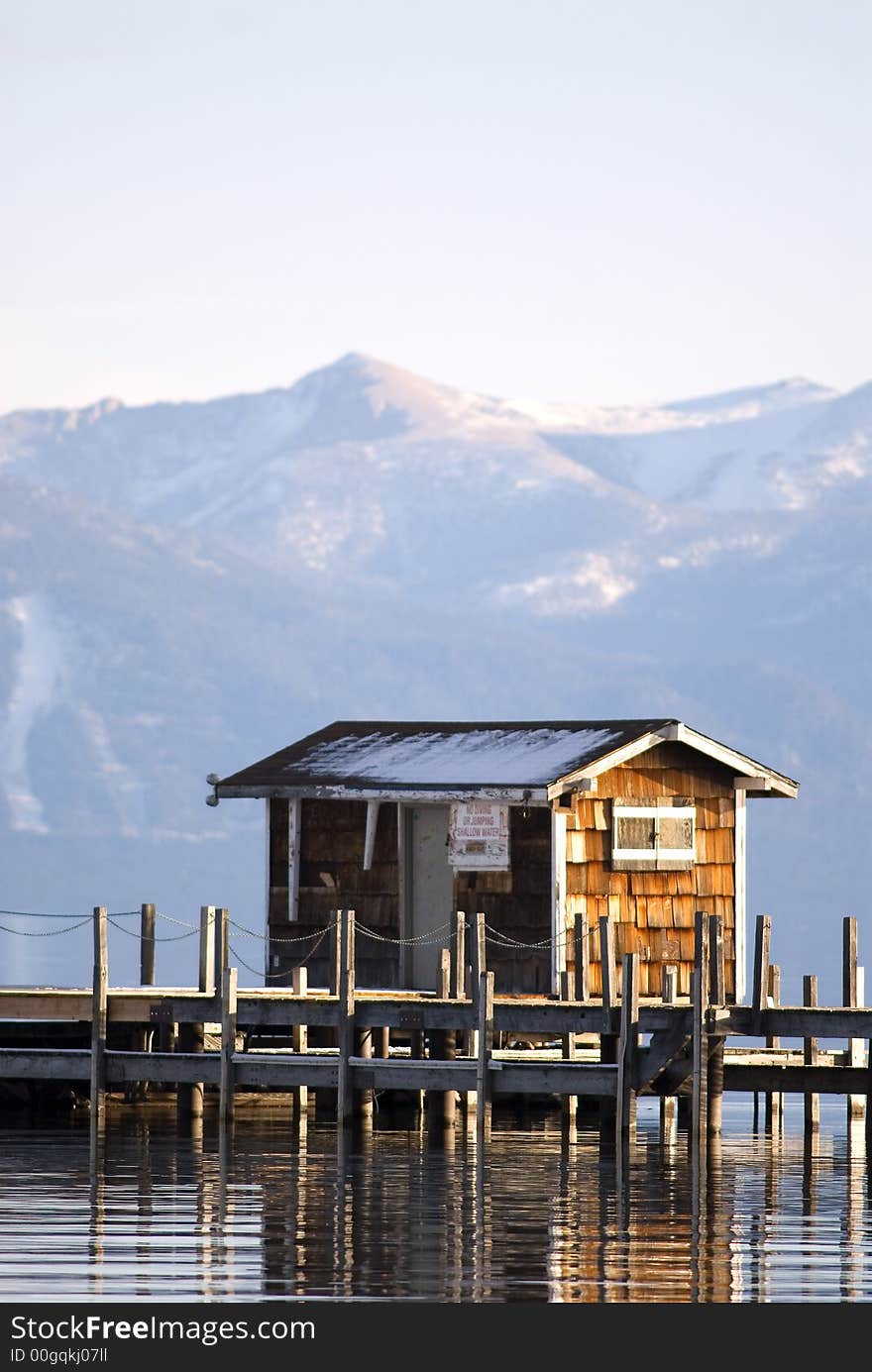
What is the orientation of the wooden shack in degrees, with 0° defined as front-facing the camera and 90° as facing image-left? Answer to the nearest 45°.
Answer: approximately 45°
